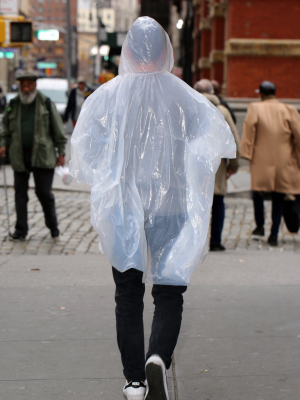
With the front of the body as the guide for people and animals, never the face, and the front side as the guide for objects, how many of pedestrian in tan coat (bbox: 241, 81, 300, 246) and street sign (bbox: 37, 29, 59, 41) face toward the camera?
1

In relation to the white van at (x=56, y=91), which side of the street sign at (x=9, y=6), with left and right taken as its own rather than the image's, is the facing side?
back

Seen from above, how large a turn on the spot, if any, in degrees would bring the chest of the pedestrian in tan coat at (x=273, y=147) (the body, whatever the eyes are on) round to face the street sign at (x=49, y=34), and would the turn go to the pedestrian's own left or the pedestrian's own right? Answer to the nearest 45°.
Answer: approximately 45° to the pedestrian's own left

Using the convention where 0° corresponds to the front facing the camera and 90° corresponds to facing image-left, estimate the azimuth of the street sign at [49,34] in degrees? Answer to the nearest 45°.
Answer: approximately 0°

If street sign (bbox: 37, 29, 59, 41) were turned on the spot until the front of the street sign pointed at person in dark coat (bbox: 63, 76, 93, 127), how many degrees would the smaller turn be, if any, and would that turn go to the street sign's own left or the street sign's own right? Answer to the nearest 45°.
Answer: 0° — it already faces them

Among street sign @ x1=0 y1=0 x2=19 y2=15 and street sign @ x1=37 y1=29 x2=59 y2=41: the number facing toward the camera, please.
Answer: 2

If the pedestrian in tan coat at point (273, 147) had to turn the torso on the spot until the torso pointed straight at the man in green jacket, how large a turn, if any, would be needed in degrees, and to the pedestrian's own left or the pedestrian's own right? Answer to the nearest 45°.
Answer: approximately 90° to the pedestrian's own left

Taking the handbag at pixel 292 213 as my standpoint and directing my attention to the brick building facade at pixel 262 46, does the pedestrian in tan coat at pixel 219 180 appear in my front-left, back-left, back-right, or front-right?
back-left

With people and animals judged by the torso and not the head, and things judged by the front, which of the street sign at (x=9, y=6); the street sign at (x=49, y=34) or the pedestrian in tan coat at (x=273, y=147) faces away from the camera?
the pedestrian in tan coat

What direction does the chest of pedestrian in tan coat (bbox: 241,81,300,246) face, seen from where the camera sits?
away from the camera
